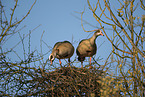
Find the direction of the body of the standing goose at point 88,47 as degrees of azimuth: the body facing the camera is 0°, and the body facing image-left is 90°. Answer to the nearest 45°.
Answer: approximately 270°
